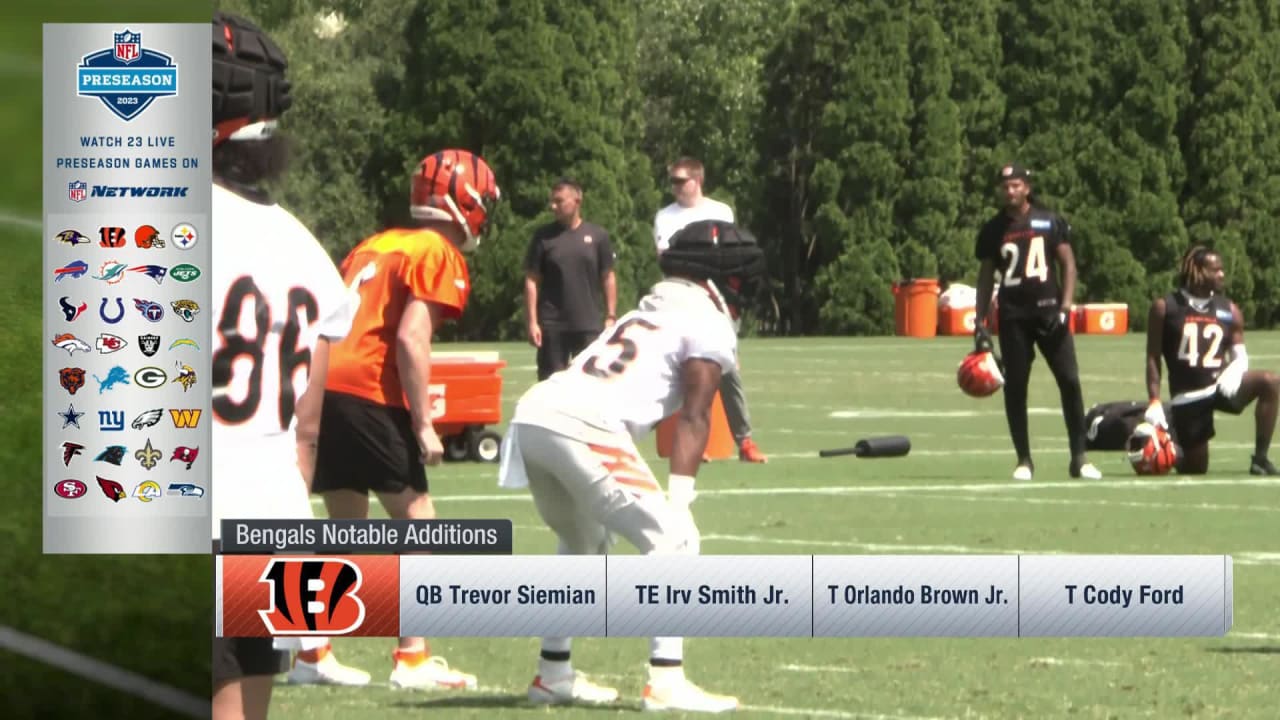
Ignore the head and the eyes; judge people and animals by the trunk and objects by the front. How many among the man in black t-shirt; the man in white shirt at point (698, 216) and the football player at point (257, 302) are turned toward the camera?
2

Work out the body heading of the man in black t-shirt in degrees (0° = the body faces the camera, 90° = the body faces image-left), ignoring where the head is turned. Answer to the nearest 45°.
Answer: approximately 0°

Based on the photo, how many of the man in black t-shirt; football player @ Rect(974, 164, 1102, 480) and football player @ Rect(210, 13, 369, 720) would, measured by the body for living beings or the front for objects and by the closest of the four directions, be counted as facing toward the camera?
2

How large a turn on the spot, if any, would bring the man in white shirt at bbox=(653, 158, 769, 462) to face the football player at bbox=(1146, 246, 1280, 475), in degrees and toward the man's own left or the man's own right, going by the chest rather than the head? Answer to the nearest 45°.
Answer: approximately 90° to the man's own left

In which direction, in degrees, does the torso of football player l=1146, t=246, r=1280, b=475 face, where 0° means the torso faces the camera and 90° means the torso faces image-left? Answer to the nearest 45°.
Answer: approximately 315°

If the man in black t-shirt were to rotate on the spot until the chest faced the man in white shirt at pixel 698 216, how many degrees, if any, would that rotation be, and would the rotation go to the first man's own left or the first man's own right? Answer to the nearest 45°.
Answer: approximately 90° to the first man's own left

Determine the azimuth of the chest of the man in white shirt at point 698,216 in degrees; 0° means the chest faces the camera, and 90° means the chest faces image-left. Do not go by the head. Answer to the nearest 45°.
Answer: approximately 0°

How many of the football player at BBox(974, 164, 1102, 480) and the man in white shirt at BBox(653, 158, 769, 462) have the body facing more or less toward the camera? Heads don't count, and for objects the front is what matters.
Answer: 2
